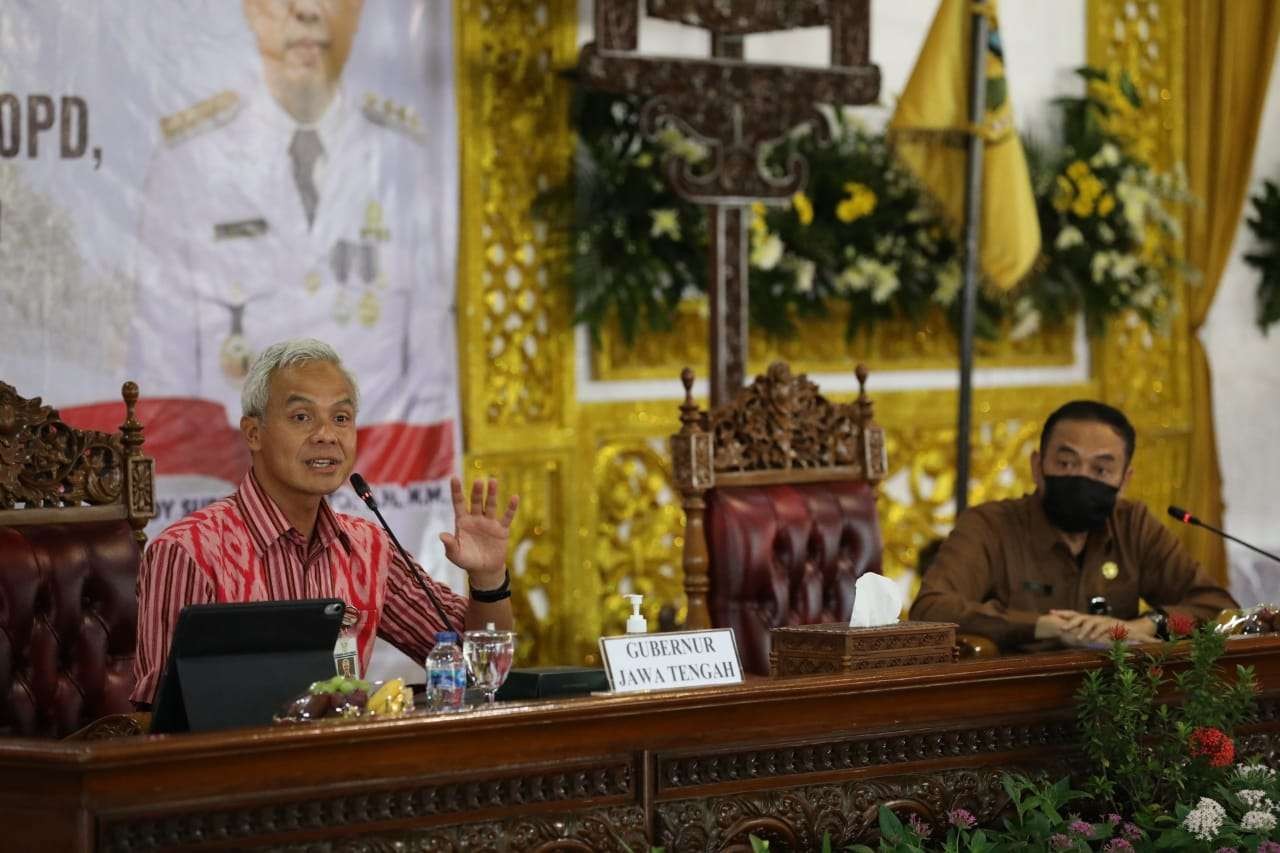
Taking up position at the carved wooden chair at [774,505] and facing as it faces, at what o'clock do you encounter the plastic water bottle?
The plastic water bottle is roughly at 2 o'clock from the carved wooden chair.

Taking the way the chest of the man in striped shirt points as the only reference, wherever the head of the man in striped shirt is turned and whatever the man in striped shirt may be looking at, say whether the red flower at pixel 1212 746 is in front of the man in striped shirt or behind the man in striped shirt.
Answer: in front

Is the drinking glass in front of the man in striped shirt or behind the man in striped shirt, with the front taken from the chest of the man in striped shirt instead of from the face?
in front

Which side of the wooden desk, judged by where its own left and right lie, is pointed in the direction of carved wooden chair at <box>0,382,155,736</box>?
right

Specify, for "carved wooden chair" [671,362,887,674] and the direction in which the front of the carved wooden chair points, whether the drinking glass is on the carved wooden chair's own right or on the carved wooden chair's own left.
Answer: on the carved wooden chair's own right

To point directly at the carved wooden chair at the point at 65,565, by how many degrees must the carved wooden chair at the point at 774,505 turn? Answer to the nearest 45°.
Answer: approximately 90° to its right

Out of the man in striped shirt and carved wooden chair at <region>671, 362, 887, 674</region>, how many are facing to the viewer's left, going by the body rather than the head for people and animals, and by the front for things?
0

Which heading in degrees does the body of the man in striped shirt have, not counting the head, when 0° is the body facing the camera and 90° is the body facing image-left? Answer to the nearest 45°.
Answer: approximately 315°

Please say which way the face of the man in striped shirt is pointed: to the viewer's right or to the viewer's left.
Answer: to the viewer's right

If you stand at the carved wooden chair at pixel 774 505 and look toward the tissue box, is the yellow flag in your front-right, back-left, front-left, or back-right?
back-left
